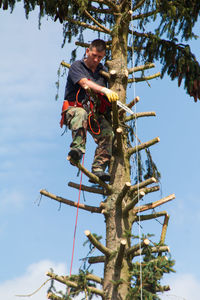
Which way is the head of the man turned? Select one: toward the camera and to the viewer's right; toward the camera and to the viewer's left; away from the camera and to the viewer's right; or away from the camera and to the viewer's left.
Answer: toward the camera and to the viewer's right

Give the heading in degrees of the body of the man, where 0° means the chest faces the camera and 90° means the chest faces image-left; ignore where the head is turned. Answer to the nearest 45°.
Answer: approximately 315°
